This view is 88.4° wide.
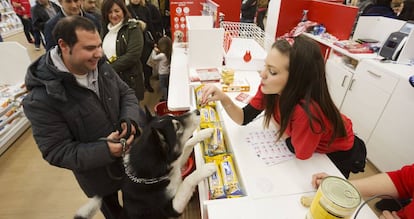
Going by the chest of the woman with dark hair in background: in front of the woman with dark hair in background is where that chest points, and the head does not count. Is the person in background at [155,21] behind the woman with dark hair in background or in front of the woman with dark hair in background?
behind

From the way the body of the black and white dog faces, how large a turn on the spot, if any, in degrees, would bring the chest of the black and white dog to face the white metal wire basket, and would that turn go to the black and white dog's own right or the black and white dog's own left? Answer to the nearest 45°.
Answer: approximately 45° to the black and white dog's own left

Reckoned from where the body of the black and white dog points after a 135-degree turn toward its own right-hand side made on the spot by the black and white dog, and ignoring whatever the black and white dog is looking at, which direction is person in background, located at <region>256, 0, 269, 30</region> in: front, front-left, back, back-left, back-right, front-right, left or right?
back

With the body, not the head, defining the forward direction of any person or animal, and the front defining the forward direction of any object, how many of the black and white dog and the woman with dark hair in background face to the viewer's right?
1

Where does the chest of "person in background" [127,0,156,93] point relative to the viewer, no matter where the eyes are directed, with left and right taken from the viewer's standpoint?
facing the viewer and to the left of the viewer

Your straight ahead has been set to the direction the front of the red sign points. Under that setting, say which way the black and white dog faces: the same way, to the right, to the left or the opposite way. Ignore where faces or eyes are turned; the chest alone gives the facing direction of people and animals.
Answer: to the left

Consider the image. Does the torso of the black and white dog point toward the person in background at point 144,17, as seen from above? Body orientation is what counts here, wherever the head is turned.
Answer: no

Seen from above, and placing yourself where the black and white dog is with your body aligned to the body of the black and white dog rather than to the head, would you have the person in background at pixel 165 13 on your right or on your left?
on your left

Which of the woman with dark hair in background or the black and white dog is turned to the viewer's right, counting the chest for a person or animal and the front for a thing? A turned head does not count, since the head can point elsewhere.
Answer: the black and white dog

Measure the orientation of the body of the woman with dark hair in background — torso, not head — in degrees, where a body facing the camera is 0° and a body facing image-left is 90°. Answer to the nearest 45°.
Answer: approximately 45°

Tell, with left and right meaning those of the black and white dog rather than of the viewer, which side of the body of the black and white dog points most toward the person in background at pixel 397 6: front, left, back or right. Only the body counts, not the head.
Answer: front

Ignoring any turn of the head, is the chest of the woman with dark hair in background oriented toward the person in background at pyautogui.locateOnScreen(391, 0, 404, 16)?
no

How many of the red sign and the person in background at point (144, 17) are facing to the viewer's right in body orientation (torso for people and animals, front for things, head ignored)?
0

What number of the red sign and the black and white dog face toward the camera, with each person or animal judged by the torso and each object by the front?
1

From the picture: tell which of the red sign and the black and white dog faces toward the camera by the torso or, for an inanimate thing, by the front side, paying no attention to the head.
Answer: the red sign

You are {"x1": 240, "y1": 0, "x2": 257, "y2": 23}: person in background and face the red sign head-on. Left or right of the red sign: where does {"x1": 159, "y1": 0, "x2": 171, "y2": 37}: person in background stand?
right

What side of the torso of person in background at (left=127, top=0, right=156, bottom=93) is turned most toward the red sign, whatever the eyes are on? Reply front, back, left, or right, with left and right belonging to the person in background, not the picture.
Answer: left

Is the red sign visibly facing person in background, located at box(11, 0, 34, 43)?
no
